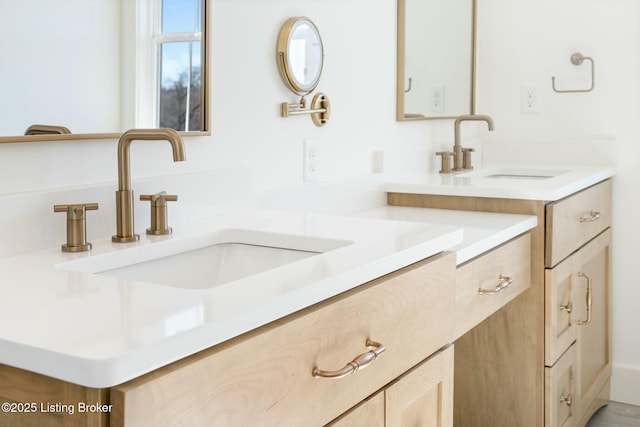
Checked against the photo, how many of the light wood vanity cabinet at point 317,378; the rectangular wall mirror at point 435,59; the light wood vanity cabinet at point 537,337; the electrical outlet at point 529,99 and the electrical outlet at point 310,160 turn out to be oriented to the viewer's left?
0

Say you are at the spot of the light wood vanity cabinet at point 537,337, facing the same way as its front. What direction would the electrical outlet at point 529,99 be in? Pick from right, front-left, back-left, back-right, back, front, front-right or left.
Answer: back-left

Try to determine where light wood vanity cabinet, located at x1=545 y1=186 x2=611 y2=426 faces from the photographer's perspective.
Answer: facing the viewer and to the right of the viewer

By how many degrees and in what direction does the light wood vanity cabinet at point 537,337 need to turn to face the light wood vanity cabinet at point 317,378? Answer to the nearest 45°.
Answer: approximately 45° to its right

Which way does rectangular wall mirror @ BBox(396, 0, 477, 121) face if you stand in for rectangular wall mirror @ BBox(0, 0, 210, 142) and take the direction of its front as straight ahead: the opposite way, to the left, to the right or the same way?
the same way

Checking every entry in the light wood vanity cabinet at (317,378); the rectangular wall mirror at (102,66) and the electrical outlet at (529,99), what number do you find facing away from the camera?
0

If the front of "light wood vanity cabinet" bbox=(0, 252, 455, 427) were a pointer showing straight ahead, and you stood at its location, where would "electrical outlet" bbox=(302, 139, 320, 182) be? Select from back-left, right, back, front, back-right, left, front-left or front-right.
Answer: back-left

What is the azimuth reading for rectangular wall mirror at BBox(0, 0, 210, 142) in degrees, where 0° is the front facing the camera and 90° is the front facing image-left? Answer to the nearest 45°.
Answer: approximately 315°

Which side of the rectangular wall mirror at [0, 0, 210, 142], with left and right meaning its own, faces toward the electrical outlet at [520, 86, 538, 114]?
left

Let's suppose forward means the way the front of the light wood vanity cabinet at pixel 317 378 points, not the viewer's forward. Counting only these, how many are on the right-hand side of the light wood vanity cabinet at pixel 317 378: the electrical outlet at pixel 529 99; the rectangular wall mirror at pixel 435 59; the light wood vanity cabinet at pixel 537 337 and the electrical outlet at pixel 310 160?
0

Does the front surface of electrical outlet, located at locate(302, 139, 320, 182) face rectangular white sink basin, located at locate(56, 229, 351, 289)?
no

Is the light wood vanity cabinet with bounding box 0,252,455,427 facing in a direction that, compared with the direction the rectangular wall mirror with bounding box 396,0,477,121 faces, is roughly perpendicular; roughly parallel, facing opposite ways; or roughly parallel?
roughly parallel

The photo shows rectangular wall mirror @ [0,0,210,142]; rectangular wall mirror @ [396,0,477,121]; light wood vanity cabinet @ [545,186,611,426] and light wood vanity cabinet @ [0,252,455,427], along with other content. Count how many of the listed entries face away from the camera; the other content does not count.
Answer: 0

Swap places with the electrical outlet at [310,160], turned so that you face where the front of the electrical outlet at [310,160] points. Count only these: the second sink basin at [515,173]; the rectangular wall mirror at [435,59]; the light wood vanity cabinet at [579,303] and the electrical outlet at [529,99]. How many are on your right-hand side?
0

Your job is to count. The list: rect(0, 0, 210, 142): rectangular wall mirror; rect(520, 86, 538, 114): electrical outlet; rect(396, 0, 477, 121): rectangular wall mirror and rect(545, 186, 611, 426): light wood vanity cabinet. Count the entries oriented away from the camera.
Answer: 0

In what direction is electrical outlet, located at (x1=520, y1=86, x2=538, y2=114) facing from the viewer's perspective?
toward the camera

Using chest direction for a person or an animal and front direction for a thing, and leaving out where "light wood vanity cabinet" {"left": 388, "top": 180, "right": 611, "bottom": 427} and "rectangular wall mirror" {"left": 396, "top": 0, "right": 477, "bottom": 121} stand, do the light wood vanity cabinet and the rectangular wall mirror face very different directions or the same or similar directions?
same or similar directions
